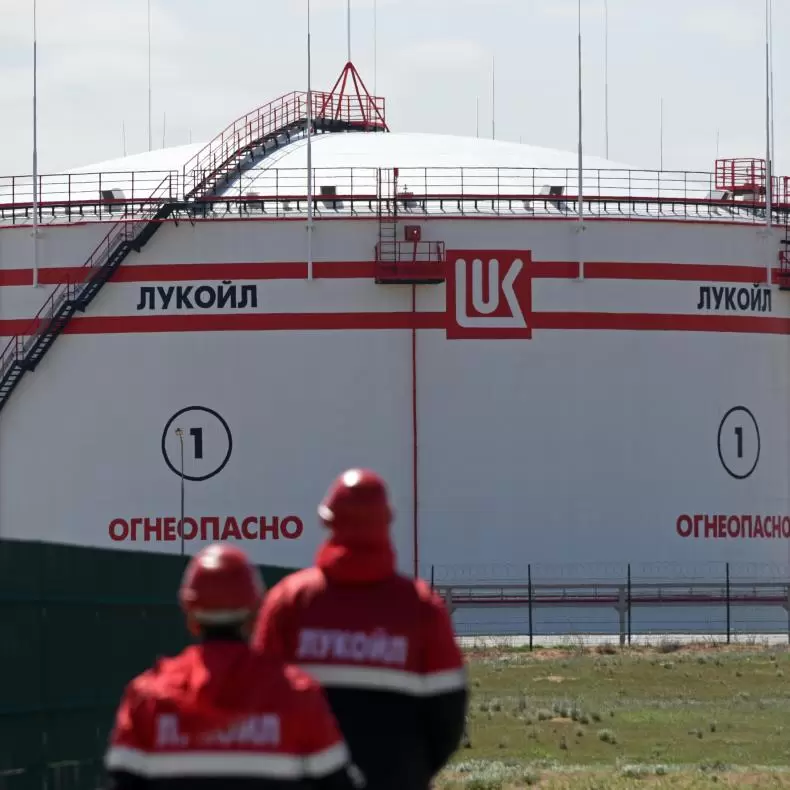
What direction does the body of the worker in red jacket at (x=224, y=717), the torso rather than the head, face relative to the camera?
away from the camera

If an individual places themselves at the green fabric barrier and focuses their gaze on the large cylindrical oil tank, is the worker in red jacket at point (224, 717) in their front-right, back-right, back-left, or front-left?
back-right

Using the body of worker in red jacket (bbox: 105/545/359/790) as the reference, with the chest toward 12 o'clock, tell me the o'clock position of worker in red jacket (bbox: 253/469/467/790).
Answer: worker in red jacket (bbox: 253/469/467/790) is roughly at 1 o'clock from worker in red jacket (bbox: 105/545/359/790).

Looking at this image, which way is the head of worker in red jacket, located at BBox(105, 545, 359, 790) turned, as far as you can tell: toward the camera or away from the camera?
away from the camera

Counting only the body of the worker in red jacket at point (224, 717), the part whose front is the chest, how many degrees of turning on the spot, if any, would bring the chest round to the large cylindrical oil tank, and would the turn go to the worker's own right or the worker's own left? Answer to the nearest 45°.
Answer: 0° — they already face it
